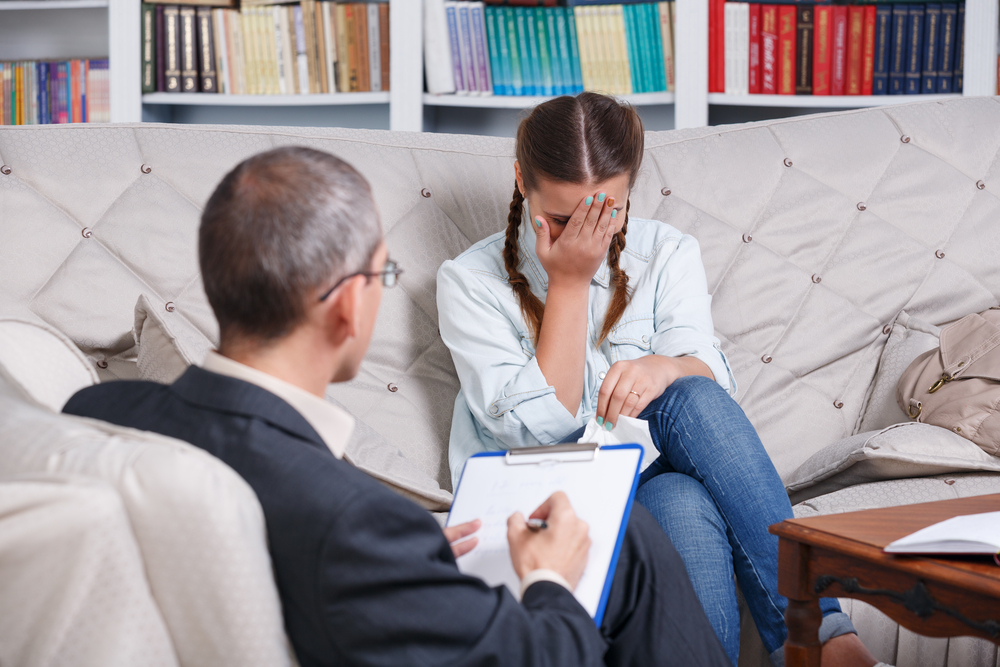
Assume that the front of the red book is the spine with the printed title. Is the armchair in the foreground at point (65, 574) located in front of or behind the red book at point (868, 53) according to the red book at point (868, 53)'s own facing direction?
in front

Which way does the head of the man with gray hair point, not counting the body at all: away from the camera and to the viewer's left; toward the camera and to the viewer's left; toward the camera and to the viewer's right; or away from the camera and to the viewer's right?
away from the camera and to the viewer's right

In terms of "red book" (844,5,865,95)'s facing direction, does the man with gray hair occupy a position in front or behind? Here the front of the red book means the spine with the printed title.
in front

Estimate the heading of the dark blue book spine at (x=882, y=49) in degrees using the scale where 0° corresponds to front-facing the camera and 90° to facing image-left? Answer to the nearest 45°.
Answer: approximately 0°

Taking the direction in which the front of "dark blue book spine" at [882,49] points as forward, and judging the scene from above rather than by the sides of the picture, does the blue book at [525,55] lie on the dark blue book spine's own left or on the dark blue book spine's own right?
on the dark blue book spine's own right
